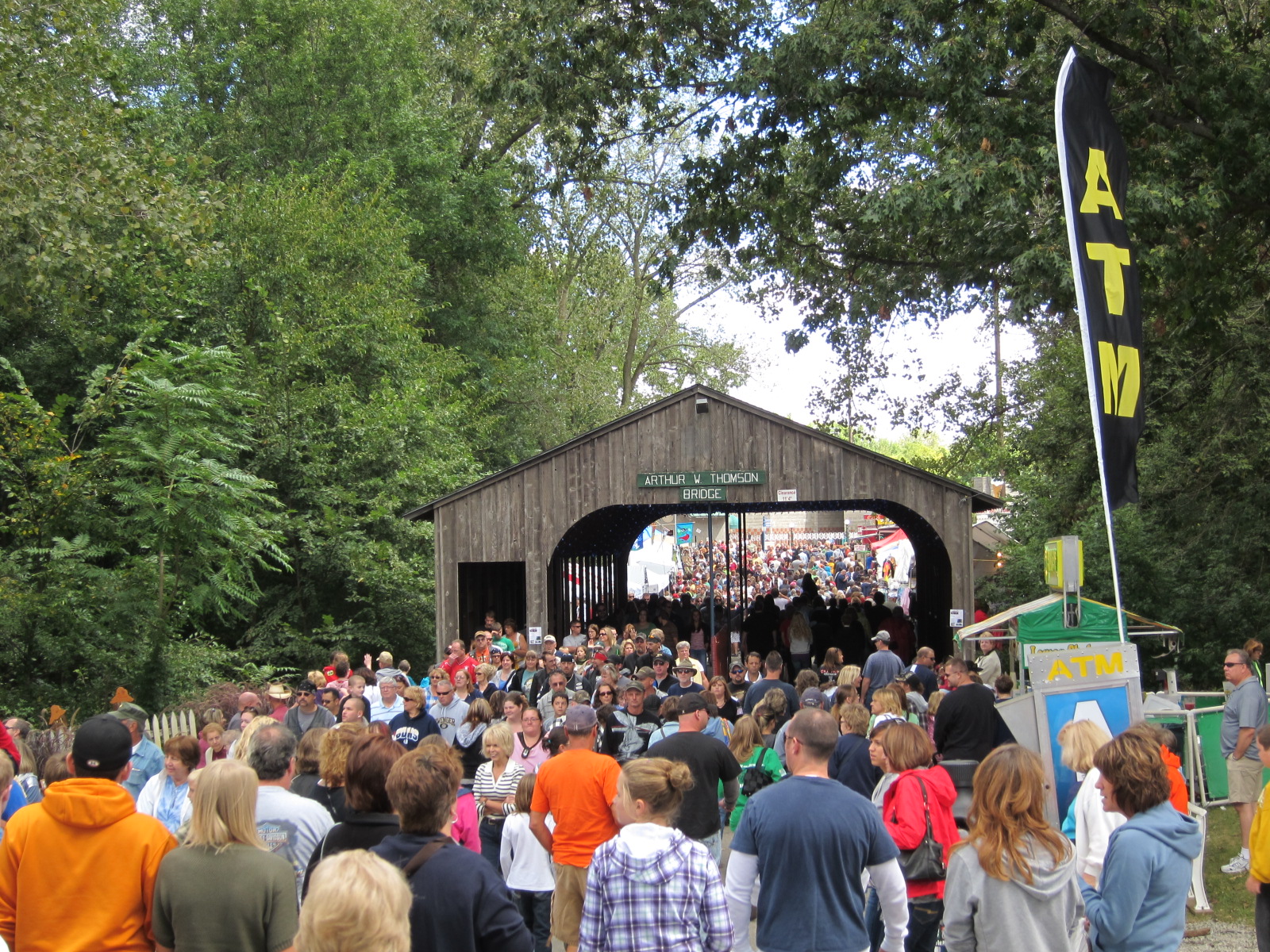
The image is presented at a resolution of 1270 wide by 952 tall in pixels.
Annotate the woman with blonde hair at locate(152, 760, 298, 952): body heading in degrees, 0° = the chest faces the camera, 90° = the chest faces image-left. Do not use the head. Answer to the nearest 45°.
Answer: approximately 180°

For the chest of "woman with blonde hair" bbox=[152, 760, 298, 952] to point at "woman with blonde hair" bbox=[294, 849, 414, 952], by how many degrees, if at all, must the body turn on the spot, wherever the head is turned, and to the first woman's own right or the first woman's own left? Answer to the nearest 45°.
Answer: approximately 180°

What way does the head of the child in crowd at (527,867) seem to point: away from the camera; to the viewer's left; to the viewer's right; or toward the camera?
away from the camera

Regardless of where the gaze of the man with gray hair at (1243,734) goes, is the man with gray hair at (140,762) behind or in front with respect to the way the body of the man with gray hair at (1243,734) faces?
in front

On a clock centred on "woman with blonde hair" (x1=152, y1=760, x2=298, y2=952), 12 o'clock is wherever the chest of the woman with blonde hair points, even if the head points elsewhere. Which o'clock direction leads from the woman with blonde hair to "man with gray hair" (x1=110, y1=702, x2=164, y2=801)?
The man with gray hair is roughly at 12 o'clock from the woman with blonde hair.

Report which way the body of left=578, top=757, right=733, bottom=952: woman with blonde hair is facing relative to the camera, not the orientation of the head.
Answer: away from the camera

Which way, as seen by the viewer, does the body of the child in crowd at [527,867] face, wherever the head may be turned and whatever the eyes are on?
away from the camera

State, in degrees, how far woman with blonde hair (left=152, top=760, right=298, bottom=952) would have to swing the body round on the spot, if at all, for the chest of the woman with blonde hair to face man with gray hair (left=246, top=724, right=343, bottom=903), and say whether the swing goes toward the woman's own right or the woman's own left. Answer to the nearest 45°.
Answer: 0° — they already face them

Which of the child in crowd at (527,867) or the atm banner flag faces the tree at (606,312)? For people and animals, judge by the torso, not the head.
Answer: the child in crowd

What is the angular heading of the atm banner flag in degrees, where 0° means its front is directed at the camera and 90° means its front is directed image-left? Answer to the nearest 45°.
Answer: approximately 0°

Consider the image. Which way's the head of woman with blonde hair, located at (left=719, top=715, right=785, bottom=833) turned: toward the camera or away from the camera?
away from the camera

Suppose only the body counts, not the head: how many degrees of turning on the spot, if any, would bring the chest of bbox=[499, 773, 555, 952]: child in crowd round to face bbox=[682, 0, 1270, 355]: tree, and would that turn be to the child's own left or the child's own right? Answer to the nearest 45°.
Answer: approximately 45° to the child's own right
